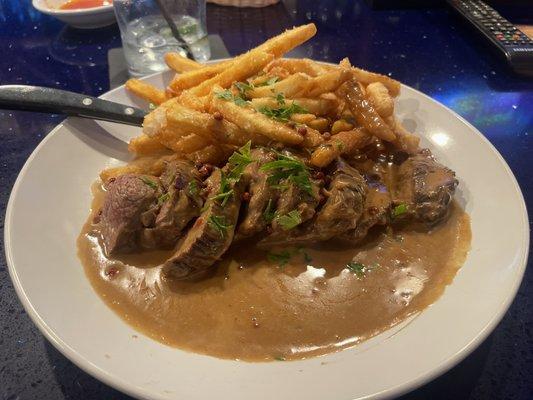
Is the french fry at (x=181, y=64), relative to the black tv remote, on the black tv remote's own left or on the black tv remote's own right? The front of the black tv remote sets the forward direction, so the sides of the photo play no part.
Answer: on the black tv remote's own left

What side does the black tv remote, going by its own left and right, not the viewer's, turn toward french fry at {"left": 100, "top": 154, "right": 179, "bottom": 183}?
left

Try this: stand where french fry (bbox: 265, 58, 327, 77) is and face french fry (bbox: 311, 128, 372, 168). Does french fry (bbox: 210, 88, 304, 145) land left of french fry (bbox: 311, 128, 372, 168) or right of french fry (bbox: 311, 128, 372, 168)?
right

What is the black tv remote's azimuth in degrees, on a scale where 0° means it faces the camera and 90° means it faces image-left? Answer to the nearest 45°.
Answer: approximately 135°

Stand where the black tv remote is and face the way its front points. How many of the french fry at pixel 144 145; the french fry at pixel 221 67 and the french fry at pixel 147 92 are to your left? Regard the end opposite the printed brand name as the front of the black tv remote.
3

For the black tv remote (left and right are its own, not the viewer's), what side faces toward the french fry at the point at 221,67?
left

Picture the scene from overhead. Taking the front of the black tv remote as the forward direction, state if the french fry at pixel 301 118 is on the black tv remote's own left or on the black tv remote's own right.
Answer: on the black tv remote's own left

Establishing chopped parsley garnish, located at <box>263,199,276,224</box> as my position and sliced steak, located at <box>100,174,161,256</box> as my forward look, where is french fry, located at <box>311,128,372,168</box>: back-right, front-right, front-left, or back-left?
back-right
